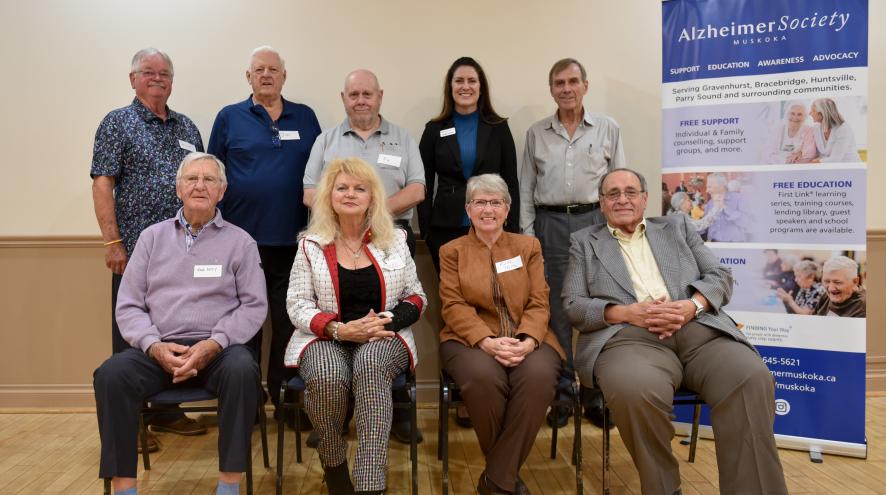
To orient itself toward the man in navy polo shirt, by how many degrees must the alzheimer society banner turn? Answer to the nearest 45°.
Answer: approximately 45° to its right

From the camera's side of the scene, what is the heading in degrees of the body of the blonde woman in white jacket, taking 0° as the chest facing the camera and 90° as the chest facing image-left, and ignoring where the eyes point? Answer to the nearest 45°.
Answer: approximately 0°

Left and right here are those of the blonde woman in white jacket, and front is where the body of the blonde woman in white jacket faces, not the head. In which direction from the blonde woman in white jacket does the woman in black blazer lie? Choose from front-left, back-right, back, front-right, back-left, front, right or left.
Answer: back-left

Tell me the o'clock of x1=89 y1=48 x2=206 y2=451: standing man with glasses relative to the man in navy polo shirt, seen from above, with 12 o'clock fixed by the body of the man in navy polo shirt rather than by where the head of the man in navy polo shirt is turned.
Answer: The standing man with glasses is roughly at 3 o'clock from the man in navy polo shirt.

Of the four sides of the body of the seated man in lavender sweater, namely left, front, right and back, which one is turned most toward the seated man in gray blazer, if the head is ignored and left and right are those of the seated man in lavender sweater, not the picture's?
left
